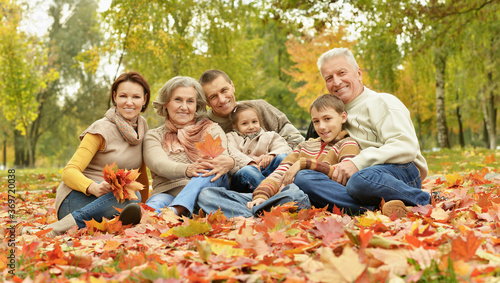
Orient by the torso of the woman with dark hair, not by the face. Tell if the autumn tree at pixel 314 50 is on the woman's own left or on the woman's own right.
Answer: on the woman's own left

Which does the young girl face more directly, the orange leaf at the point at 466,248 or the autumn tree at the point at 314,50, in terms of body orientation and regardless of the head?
the orange leaf

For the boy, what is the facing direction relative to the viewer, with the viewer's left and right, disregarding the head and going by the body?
facing the viewer and to the left of the viewer

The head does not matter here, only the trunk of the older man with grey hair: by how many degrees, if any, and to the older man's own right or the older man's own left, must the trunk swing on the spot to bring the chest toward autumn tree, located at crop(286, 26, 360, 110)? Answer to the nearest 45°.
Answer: approximately 135° to the older man's own right

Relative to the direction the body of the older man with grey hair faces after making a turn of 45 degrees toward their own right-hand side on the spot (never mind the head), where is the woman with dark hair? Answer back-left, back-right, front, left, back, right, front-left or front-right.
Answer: front

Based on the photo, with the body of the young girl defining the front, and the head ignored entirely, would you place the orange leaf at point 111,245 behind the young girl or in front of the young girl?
in front

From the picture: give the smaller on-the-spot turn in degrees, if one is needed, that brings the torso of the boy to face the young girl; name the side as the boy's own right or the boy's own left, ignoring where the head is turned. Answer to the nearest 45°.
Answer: approximately 90° to the boy's own right

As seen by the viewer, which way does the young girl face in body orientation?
toward the camera

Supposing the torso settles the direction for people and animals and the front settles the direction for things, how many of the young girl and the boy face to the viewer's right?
0

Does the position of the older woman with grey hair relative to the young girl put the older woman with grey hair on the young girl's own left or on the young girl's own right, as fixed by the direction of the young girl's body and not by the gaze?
on the young girl's own right

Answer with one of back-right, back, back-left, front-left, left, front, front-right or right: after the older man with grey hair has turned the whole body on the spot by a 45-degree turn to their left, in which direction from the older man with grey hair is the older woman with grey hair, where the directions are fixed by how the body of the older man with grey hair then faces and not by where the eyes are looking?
right

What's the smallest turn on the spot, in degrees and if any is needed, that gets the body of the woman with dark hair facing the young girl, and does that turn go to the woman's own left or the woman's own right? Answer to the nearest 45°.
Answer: approximately 45° to the woman's own left

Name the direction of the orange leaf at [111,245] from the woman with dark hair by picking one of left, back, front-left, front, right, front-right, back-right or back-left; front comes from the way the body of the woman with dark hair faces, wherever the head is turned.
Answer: front-right

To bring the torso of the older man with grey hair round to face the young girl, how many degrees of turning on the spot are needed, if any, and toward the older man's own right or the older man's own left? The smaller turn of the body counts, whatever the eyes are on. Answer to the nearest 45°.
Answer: approximately 90° to the older man's own right

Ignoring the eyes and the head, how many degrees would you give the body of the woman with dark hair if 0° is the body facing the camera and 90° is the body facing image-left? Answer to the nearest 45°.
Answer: approximately 315°

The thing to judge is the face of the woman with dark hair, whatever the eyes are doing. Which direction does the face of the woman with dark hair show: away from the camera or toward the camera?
toward the camera

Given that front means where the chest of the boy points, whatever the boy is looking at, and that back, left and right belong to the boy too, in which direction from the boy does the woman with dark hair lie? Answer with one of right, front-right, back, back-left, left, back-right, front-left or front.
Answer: front-right
